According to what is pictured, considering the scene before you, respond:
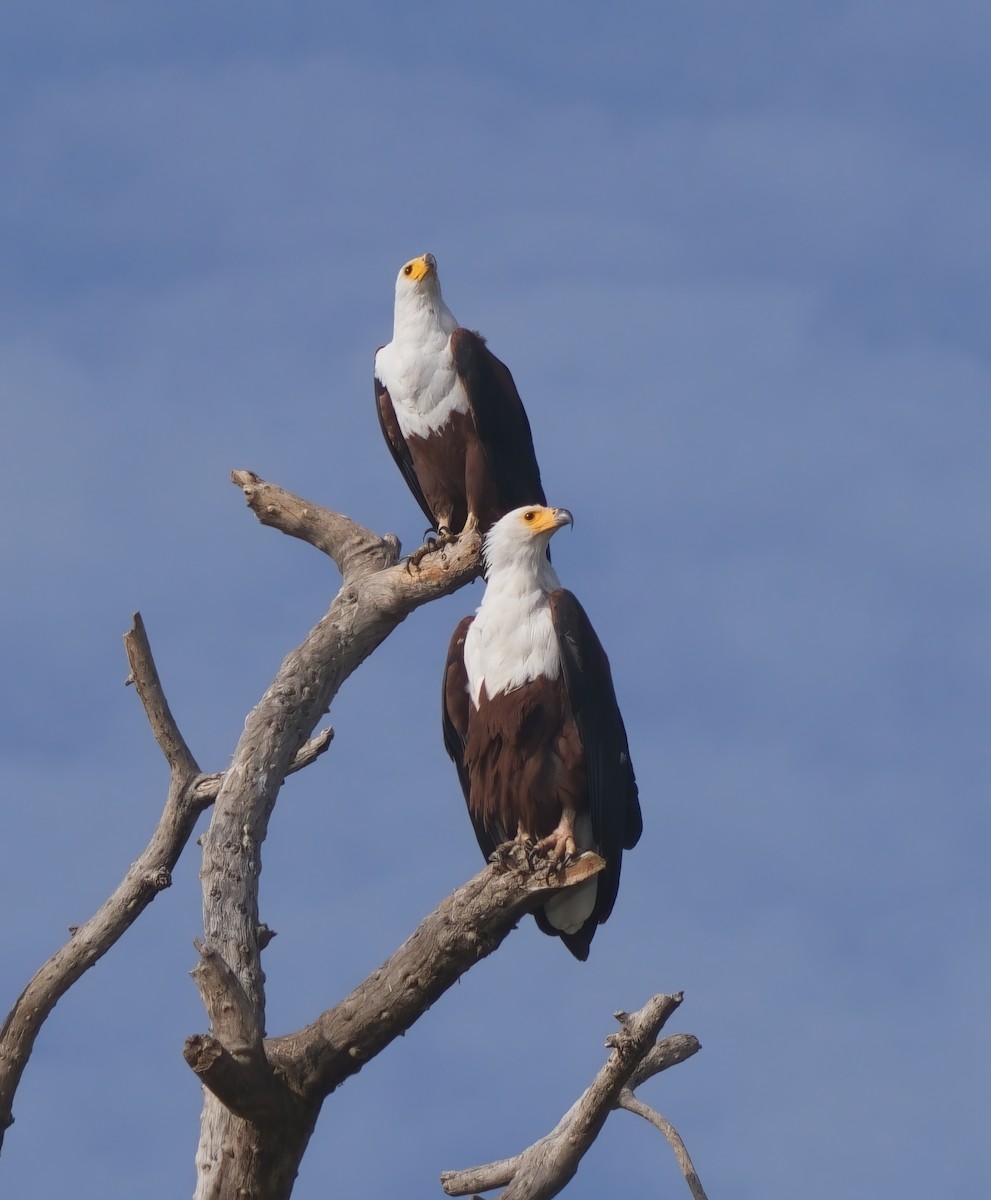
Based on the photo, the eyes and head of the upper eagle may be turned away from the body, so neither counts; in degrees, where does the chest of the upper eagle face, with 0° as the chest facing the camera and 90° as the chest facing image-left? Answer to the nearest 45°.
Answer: approximately 45°
